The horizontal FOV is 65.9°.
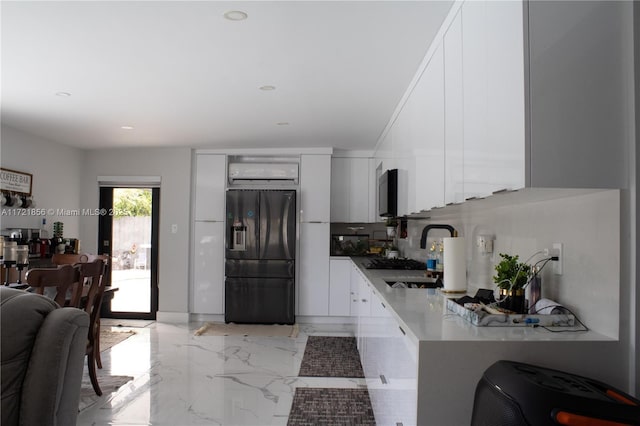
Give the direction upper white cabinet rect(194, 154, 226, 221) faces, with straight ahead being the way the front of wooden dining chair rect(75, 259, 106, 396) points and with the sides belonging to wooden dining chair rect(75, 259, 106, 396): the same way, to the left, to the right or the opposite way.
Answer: to the left

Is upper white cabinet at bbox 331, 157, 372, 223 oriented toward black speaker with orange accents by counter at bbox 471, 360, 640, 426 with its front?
yes

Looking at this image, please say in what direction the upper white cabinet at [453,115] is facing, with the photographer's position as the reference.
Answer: facing to the left of the viewer

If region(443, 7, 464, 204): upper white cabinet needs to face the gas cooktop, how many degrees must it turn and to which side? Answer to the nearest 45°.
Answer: approximately 90° to its right

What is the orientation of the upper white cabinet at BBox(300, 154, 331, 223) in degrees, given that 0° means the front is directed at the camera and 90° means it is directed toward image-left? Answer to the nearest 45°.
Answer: approximately 0°

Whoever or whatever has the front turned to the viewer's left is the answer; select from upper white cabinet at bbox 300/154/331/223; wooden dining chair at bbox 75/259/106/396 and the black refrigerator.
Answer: the wooden dining chair

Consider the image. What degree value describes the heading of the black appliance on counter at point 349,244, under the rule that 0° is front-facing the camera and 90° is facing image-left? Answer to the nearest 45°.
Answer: approximately 0°

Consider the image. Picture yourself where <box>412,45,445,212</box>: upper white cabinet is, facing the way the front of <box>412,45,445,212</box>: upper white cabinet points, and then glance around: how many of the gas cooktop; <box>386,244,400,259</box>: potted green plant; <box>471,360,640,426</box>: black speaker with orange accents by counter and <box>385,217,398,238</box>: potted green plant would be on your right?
3

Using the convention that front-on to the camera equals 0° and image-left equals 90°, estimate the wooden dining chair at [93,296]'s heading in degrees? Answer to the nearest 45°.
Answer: approximately 90°

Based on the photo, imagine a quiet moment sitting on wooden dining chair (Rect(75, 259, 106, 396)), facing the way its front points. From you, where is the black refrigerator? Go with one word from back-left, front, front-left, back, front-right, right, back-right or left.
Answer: back-right
